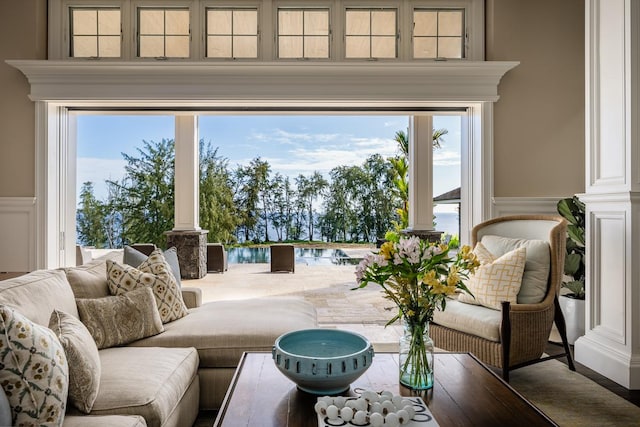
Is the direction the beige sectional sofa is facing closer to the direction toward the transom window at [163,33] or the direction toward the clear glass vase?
the clear glass vase

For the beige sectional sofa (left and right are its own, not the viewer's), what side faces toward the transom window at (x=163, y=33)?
left

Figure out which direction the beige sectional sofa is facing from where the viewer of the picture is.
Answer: facing to the right of the viewer

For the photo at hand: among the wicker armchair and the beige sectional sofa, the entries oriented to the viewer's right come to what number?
1

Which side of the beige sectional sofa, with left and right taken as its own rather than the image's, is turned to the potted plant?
front

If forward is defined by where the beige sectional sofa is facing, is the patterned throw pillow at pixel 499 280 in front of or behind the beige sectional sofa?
in front

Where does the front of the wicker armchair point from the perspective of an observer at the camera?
facing the viewer and to the left of the viewer

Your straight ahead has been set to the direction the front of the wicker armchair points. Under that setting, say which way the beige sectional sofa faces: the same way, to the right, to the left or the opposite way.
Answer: the opposite way

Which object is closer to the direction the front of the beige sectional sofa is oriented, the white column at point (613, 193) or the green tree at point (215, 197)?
the white column

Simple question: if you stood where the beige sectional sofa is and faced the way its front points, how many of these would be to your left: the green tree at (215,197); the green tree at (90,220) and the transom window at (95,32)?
3

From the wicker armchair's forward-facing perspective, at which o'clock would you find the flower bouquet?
The flower bouquet is roughly at 11 o'clock from the wicker armchair.

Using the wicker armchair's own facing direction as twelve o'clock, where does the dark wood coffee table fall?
The dark wood coffee table is roughly at 11 o'clock from the wicker armchair.
